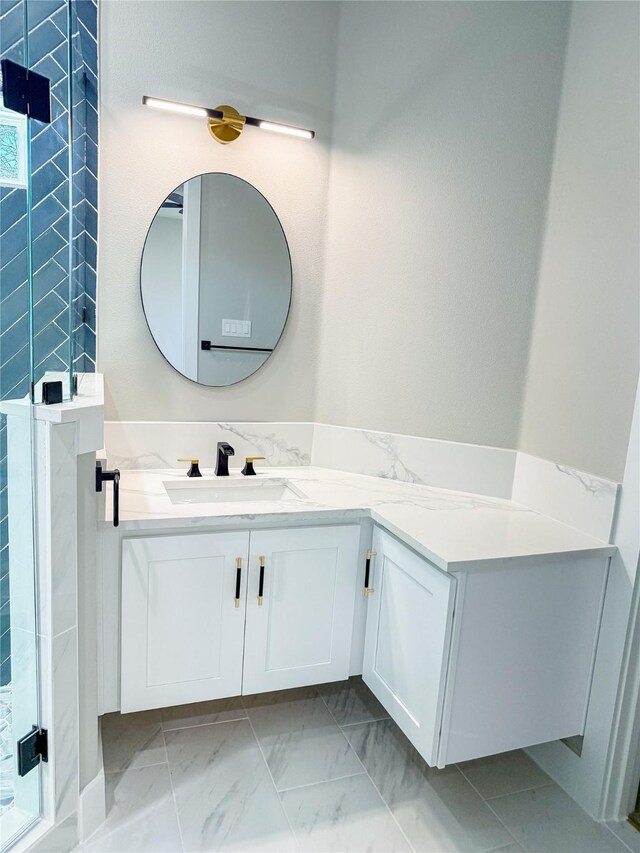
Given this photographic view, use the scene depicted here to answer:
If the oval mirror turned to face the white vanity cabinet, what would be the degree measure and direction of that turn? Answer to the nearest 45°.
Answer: approximately 45° to its left

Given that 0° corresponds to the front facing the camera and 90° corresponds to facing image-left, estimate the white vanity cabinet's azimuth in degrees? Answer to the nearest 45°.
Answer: approximately 45°

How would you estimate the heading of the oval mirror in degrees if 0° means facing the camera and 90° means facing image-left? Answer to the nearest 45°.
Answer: approximately 0°

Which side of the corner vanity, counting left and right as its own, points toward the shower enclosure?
right

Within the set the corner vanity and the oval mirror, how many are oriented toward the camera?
2
